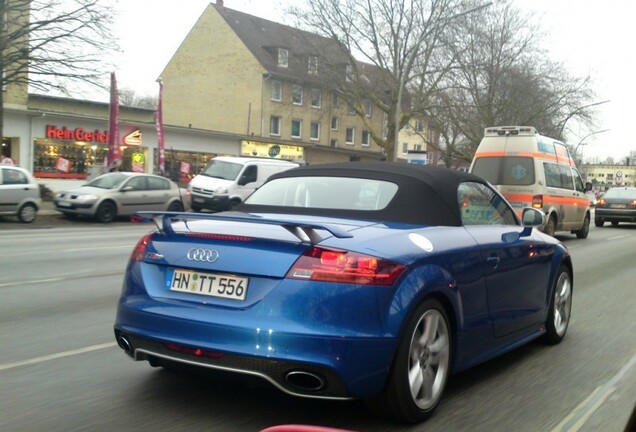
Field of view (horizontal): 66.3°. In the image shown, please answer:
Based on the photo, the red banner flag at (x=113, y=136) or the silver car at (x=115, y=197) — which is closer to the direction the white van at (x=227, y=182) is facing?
the silver car

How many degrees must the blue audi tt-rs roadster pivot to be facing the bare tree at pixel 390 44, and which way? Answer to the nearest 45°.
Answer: approximately 45° to its left

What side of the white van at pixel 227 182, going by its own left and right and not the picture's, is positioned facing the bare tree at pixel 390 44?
back

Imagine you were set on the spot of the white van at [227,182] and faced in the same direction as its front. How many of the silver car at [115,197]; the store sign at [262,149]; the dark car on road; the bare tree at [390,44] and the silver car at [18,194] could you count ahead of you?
2

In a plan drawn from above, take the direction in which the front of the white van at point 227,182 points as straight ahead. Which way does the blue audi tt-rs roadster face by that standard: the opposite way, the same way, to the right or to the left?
the opposite way

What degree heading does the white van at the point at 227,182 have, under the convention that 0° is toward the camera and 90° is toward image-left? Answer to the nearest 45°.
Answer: approximately 45°
